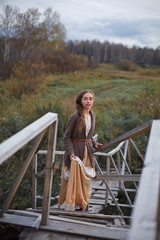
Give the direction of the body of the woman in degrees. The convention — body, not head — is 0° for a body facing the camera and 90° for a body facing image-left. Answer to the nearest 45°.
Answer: approximately 315°
